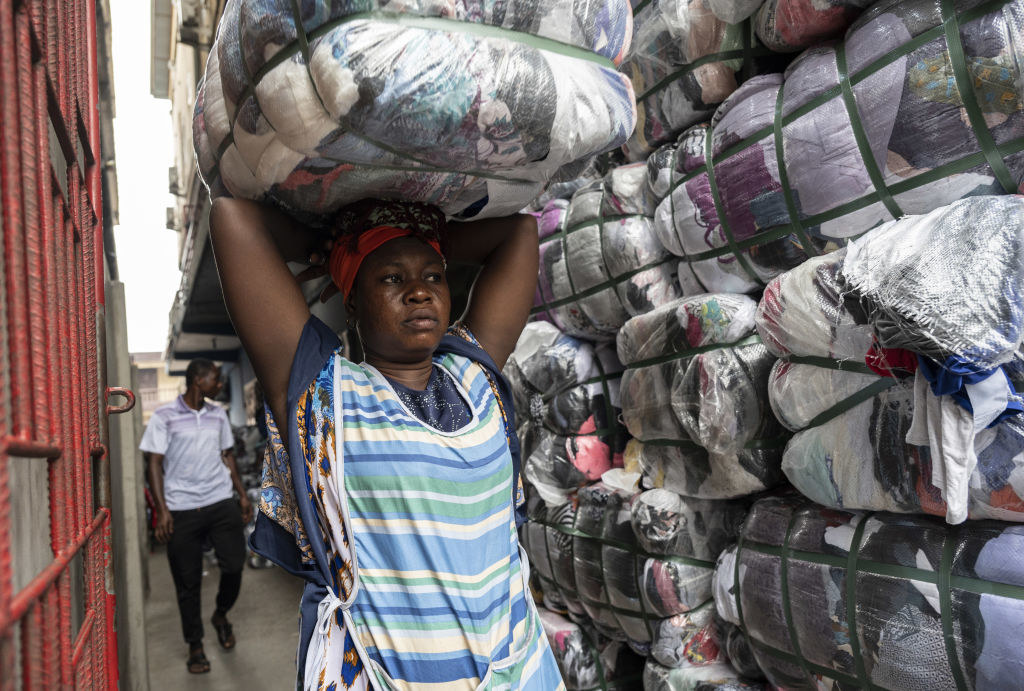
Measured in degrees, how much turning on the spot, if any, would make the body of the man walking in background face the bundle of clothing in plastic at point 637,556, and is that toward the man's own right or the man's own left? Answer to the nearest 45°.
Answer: approximately 45° to the man's own left

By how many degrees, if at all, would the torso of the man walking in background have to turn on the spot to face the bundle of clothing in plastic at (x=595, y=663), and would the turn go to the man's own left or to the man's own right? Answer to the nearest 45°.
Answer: approximately 45° to the man's own left

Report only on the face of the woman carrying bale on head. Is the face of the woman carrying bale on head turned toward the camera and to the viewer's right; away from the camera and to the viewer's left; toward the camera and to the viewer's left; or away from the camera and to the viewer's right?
toward the camera and to the viewer's right

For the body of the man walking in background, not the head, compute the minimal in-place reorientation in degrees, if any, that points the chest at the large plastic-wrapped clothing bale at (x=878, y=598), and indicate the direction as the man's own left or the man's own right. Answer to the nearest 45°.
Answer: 0° — they already face it

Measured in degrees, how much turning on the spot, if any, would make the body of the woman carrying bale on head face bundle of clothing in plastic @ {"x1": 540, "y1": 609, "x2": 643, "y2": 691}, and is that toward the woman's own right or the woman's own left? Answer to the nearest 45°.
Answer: approximately 90° to the woman's own left

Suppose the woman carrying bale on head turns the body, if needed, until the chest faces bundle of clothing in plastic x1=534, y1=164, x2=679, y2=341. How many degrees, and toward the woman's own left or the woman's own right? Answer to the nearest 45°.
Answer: approximately 90° to the woman's own left

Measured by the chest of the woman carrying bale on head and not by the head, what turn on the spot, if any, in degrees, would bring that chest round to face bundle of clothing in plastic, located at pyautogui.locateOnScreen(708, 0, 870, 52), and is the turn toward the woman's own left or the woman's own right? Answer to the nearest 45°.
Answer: approximately 90° to the woman's own left

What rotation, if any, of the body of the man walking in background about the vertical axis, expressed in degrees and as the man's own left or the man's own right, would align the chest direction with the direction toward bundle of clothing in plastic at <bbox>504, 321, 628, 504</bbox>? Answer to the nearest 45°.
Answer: approximately 45° to the man's own left
